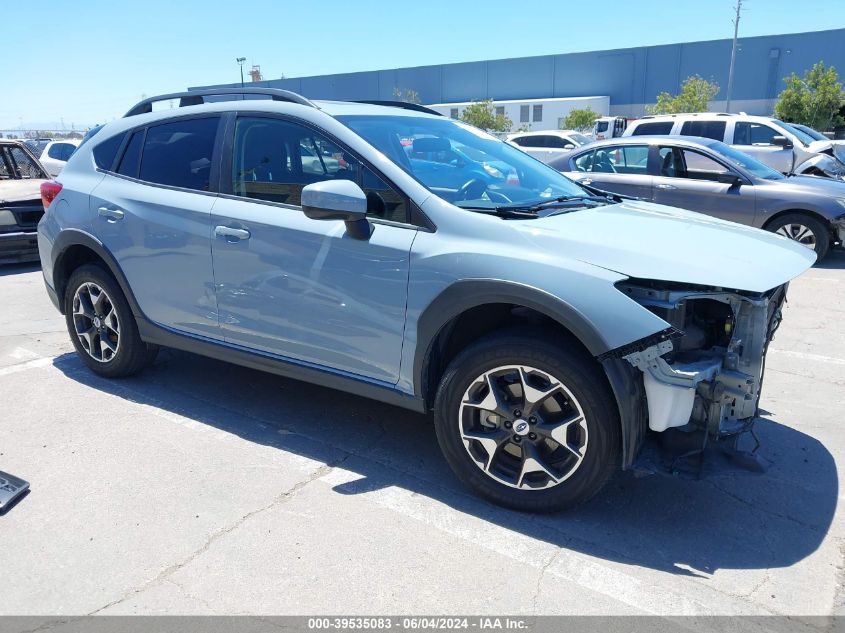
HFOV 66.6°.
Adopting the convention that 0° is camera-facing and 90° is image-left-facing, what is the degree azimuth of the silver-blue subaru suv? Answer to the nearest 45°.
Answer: approximately 315°

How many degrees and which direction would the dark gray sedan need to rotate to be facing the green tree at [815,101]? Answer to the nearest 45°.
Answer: approximately 135° to its left

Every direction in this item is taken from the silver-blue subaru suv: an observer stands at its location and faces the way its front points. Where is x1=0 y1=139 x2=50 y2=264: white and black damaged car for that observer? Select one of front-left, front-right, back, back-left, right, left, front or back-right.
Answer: back

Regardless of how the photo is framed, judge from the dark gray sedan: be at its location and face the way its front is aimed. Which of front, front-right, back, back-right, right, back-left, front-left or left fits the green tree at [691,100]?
back-left

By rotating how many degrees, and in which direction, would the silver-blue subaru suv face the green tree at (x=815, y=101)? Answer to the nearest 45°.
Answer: approximately 90° to its left

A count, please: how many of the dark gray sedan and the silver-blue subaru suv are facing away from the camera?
0

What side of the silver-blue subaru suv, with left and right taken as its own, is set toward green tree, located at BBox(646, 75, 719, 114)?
left
